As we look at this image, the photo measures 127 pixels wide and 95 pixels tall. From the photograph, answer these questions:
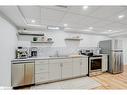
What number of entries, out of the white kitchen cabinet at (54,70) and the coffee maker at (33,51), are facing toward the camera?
2

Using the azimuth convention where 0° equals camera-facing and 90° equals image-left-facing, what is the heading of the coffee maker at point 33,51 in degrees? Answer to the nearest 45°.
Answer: approximately 0°

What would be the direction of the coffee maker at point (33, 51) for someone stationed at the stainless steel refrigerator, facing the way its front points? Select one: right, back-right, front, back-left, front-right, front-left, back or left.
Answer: right

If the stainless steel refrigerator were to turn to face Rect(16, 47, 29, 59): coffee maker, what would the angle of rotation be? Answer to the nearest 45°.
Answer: approximately 90° to its right

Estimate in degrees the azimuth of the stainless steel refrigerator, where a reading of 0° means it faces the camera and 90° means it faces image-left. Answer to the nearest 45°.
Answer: approximately 315°

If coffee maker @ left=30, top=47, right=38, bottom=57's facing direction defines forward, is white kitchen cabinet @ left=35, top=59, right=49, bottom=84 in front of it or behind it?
in front

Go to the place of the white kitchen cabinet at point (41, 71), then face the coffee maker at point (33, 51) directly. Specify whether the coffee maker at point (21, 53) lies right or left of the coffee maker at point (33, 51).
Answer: left

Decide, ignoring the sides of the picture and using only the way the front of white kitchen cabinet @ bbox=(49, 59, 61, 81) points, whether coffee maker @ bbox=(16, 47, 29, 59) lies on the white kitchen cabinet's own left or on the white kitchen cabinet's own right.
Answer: on the white kitchen cabinet's own right

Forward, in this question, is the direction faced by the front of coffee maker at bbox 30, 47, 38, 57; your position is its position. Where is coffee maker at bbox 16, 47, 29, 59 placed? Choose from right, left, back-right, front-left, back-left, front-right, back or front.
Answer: front-right
